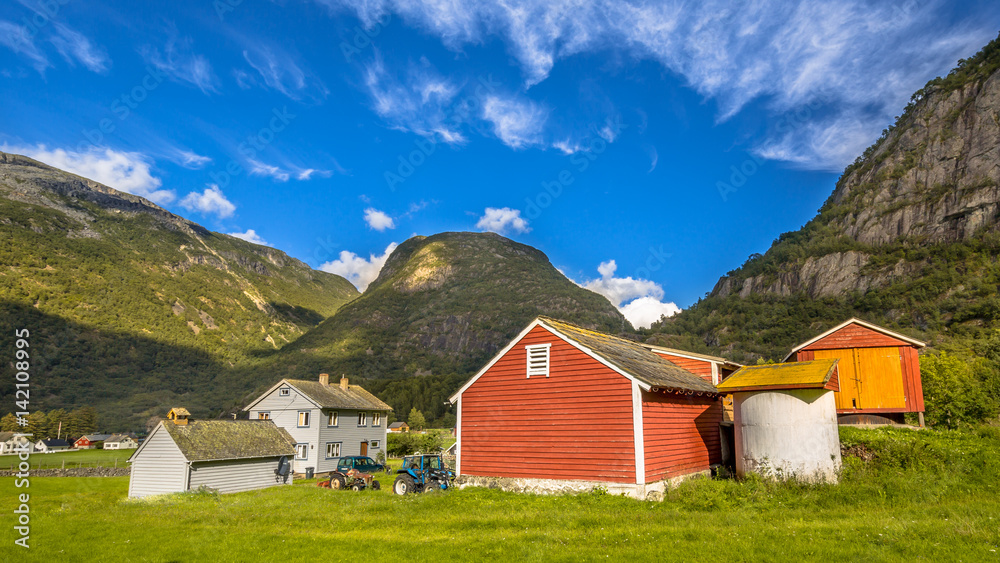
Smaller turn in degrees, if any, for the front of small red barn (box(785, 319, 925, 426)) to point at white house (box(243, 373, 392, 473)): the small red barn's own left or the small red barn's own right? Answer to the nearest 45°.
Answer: approximately 90° to the small red barn's own right

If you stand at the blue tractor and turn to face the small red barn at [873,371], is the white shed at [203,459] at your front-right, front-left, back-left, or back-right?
back-left

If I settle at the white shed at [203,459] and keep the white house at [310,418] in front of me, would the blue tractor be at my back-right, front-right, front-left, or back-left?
back-right

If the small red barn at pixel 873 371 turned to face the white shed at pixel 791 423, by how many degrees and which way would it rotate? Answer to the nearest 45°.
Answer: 0° — it already faces it

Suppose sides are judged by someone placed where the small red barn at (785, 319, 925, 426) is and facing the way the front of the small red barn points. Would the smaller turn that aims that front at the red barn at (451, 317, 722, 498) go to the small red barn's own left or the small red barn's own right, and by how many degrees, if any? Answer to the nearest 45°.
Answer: approximately 45° to the small red barn's own right

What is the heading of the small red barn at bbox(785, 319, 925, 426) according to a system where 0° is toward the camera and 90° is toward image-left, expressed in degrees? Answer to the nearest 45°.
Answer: approximately 0°

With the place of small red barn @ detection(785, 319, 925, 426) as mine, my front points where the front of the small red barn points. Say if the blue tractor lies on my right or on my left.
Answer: on my right
